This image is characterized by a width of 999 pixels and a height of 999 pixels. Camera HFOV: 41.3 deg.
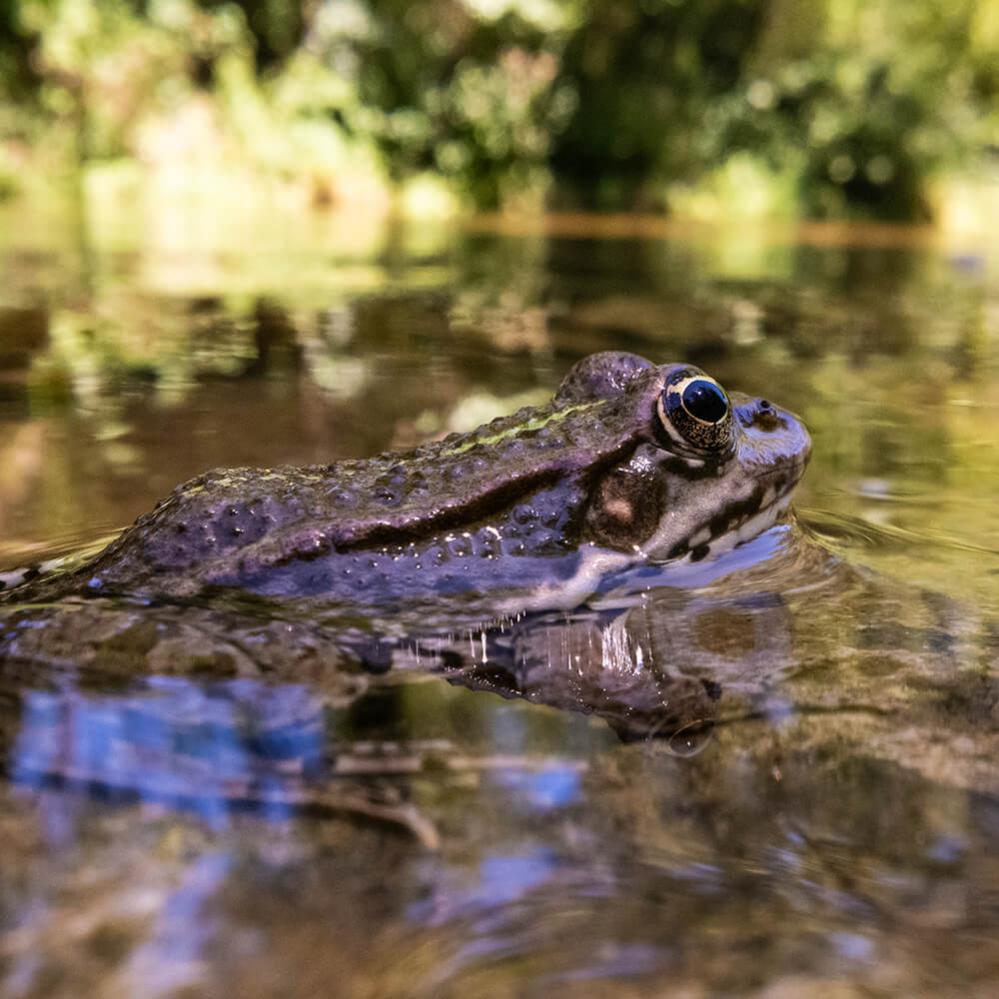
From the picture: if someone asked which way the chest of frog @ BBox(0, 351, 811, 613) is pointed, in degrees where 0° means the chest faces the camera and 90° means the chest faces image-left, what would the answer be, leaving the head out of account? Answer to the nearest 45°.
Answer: approximately 270°
